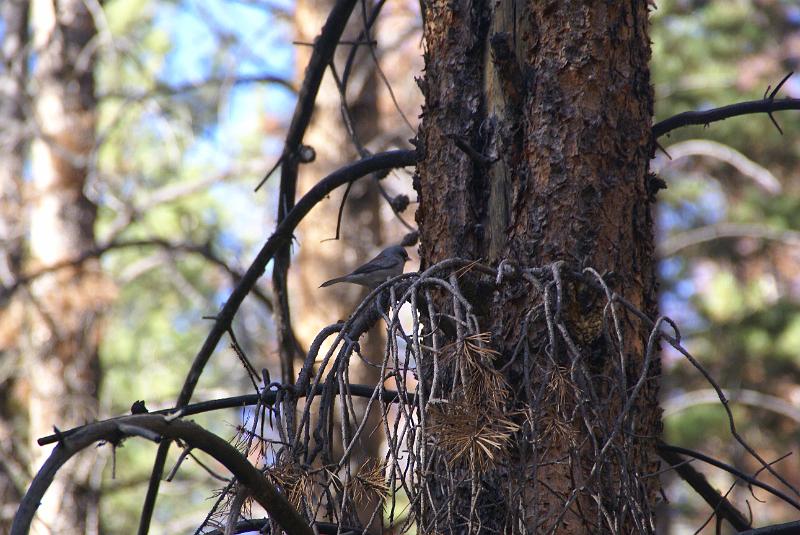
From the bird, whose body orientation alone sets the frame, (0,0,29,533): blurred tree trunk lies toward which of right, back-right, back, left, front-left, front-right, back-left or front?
back-left

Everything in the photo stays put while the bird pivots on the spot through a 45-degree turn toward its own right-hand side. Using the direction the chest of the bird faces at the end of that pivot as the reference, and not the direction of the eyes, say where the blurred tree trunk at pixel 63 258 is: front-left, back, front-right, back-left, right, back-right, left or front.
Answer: back

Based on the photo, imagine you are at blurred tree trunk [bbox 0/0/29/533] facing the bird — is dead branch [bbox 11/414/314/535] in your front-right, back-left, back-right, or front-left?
front-right

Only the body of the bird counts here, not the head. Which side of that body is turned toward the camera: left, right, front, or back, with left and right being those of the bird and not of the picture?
right

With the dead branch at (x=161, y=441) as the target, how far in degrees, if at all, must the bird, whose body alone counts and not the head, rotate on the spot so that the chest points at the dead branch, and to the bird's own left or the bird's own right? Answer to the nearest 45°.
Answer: approximately 90° to the bird's own right
